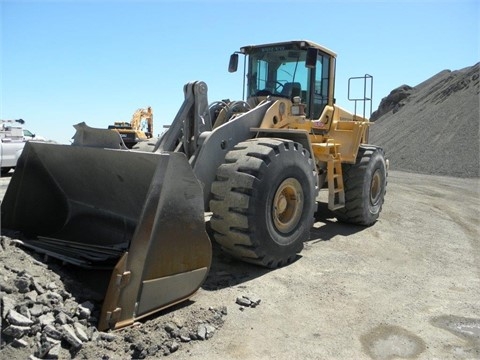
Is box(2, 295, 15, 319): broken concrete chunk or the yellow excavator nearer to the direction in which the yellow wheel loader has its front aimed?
the broken concrete chunk

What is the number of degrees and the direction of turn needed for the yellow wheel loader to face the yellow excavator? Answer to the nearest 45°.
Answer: approximately 135° to its right

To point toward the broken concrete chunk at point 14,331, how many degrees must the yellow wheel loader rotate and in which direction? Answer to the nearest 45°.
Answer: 0° — it already faces it

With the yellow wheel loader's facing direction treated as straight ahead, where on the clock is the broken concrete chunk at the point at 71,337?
The broken concrete chunk is roughly at 11 o'clock from the yellow wheel loader.

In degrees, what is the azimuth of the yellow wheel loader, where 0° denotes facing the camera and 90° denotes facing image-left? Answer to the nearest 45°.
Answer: approximately 45°

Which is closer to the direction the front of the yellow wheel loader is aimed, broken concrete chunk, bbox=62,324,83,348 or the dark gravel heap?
the broken concrete chunk

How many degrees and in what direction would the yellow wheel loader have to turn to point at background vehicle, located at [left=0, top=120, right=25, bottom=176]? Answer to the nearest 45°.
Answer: approximately 90° to its right

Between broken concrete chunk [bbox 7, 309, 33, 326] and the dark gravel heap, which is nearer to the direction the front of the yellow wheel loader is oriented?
the broken concrete chunk

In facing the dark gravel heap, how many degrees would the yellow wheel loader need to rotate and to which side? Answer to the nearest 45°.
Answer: approximately 180°
